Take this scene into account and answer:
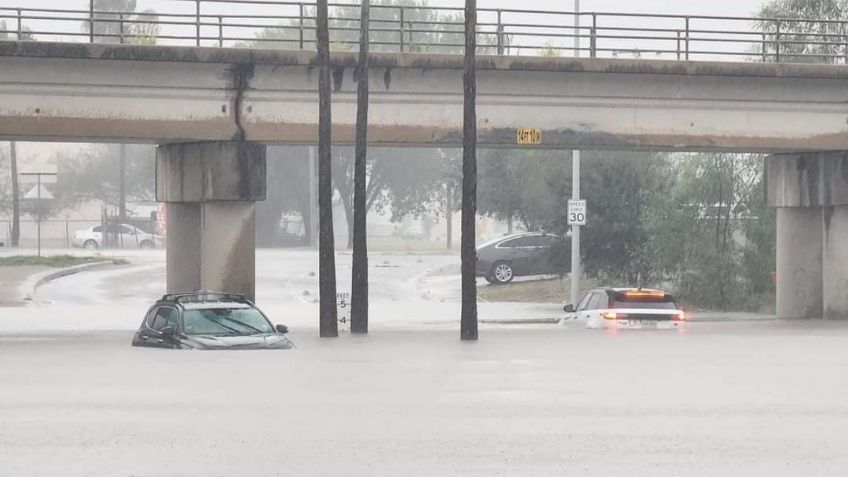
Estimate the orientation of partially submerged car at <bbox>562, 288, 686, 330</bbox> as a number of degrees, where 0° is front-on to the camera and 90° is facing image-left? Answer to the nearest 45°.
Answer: approximately 135°

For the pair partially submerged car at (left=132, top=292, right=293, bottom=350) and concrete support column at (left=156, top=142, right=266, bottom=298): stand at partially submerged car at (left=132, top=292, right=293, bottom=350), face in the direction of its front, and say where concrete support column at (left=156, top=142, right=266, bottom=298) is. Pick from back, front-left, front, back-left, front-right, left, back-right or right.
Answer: back-left

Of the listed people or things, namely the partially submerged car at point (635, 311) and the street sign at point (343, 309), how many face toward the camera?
1

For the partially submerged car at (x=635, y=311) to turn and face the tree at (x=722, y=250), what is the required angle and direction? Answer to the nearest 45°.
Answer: approximately 45° to its right

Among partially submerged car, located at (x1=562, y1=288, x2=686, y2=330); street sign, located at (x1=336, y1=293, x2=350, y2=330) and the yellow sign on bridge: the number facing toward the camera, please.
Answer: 2

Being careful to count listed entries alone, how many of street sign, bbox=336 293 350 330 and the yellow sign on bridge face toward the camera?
2

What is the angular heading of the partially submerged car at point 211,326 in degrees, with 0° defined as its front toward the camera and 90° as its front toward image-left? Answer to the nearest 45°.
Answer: approximately 315°

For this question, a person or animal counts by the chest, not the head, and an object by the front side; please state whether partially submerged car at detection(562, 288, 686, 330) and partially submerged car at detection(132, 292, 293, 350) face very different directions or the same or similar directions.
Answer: very different directions

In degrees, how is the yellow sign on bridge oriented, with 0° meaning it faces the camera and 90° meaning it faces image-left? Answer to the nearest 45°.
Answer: approximately 0°
